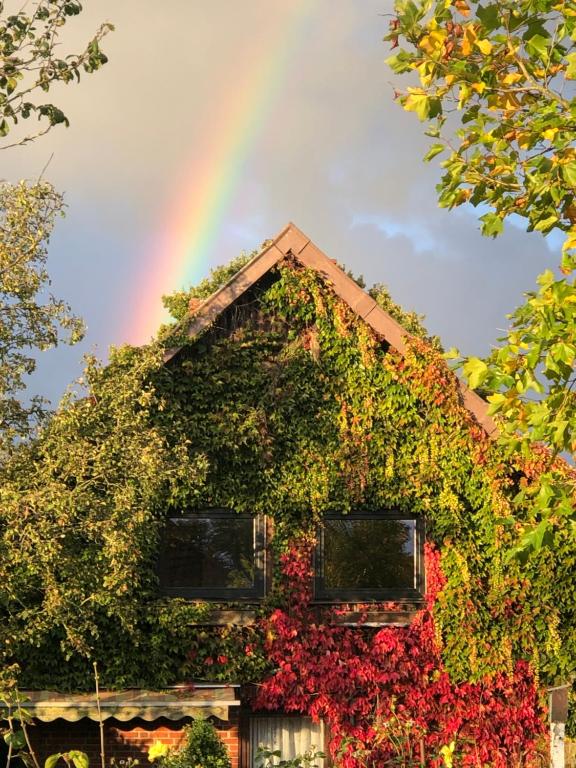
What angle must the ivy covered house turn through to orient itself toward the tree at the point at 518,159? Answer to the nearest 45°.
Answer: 0° — it already faces it

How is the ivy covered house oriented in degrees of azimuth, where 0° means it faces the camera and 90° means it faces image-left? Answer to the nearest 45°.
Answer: approximately 0°

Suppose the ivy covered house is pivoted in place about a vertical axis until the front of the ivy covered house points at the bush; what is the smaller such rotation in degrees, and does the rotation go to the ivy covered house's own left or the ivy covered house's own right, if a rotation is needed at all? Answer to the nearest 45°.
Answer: approximately 45° to the ivy covered house's own right
